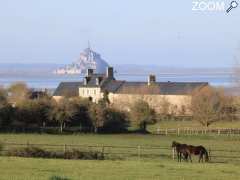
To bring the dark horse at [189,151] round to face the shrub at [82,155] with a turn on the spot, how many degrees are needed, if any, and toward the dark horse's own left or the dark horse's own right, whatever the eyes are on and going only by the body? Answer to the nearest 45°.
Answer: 0° — it already faces it

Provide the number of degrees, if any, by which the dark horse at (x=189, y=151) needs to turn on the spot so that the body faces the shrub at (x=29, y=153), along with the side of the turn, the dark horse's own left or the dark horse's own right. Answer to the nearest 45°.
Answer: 0° — it already faces it

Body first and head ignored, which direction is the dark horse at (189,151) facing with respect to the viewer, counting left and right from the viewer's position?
facing to the left of the viewer

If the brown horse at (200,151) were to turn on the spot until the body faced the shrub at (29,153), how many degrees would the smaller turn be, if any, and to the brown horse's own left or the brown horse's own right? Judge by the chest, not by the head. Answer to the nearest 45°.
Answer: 0° — it already faces it

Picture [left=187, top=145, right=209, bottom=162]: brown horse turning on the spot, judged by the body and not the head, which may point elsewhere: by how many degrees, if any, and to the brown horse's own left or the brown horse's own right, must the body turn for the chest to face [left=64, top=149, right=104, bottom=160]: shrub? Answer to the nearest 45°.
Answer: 0° — it already faces it

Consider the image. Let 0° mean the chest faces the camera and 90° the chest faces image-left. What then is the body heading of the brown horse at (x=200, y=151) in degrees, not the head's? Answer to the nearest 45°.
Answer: approximately 90°
